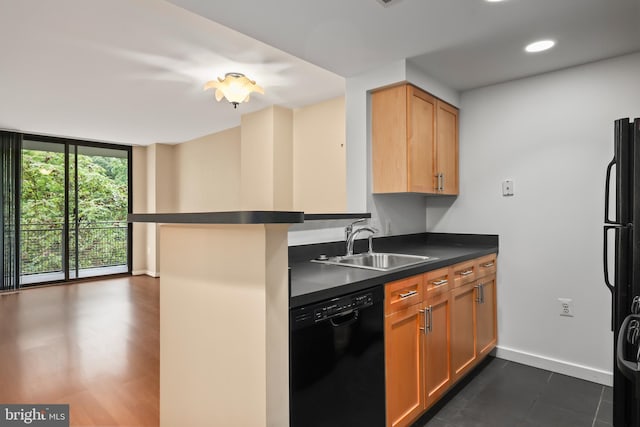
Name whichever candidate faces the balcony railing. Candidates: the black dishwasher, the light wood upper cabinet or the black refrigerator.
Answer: the black refrigerator

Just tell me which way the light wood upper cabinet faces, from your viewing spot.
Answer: facing the viewer and to the right of the viewer

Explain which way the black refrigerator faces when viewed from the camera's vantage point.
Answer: facing to the left of the viewer

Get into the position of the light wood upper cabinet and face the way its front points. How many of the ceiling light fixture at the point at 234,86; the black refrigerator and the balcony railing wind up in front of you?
1

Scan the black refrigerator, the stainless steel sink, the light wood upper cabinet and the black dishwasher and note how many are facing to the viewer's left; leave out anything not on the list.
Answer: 1

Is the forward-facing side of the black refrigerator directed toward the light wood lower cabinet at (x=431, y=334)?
yes

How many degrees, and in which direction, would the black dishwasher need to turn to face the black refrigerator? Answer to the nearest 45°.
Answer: approximately 45° to its left

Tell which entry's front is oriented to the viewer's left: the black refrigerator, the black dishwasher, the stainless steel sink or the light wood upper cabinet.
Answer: the black refrigerator
